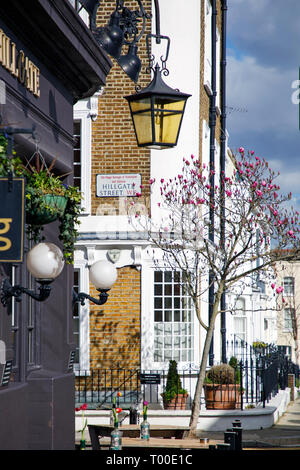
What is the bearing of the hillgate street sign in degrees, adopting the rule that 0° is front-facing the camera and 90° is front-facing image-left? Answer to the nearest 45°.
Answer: approximately 0°

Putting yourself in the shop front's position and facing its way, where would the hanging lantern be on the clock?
The hanging lantern is roughly at 11 o'clock from the shop front.

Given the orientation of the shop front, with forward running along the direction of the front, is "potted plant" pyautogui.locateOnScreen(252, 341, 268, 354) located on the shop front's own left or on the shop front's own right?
on the shop front's own left

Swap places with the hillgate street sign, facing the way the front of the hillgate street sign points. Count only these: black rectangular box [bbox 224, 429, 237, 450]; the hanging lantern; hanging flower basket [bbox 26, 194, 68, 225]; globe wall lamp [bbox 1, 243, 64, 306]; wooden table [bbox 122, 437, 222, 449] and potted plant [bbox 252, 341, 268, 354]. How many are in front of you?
5

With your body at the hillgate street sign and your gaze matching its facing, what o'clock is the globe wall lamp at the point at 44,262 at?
The globe wall lamp is roughly at 12 o'clock from the hillgate street sign.

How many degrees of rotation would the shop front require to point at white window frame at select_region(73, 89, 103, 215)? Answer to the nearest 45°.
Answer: approximately 135° to its left
